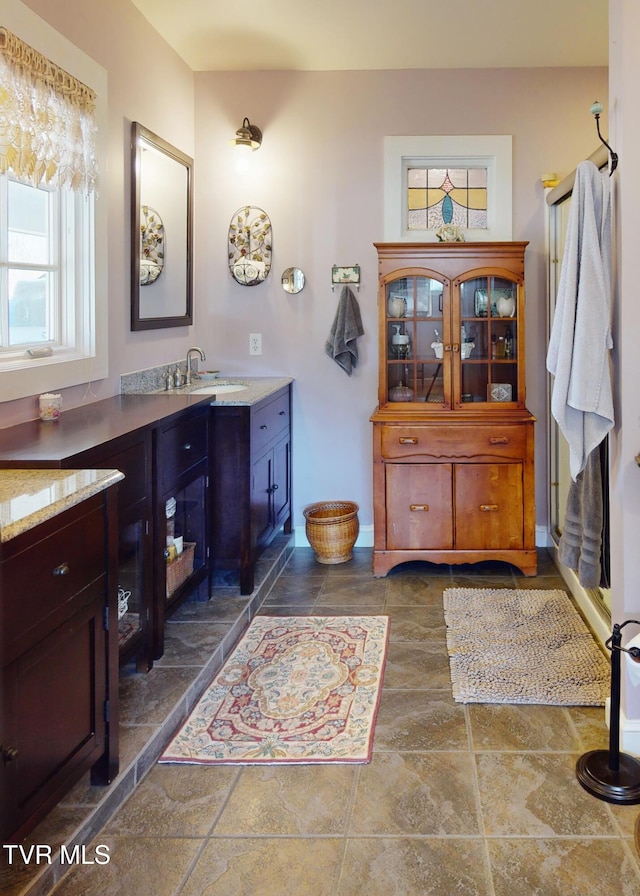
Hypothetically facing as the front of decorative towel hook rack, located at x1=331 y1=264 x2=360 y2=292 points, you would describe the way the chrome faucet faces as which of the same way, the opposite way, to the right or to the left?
to the left

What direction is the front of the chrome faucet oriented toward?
to the viewer's right

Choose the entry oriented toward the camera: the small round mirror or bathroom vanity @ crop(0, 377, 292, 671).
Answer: the small round mirror

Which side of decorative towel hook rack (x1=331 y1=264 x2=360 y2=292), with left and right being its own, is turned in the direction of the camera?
front

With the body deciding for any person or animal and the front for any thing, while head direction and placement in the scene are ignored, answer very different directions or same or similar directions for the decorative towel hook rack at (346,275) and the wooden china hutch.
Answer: same or similar directions

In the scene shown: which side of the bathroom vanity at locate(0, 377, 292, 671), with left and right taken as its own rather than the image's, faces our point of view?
right

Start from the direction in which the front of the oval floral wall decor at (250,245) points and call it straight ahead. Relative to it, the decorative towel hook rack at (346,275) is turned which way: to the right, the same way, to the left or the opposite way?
the same way

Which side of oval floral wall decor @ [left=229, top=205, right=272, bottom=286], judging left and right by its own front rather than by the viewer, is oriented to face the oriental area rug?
front

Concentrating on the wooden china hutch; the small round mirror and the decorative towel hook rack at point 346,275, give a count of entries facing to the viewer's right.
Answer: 0

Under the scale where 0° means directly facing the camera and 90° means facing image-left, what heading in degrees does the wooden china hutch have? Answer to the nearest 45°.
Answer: approximately 0°
